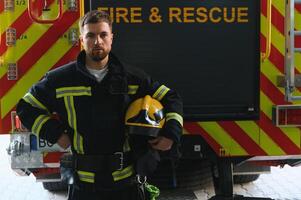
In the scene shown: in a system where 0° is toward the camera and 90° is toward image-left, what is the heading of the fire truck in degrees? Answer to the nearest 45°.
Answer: approximately 180°

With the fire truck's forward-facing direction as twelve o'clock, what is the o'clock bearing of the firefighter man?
The firefighter man is roughly at 7 o'clock from the fire truck.
